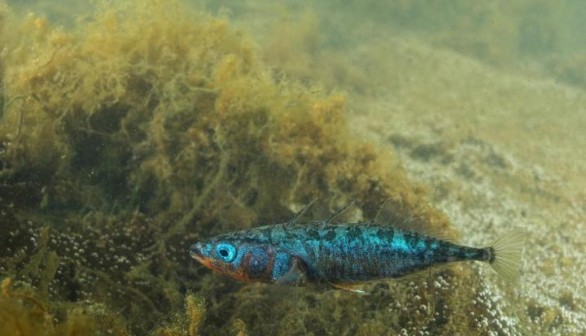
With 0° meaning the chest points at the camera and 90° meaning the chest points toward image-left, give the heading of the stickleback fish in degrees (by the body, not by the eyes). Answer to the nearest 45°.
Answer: approximately 90°
